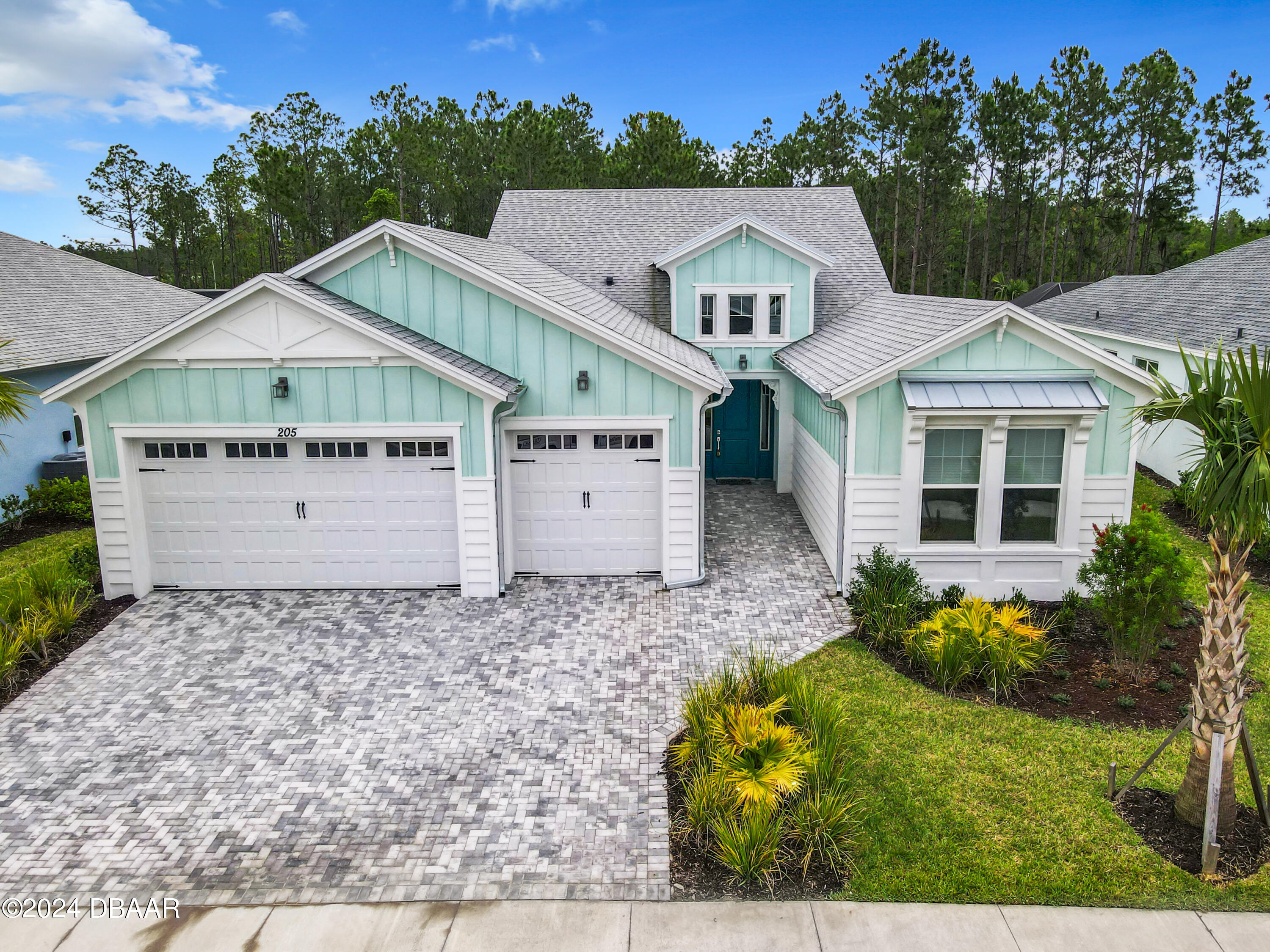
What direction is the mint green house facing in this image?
toward the camera

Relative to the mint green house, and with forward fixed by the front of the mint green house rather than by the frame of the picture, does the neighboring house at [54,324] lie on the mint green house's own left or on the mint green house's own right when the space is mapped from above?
on the mint green house's own right

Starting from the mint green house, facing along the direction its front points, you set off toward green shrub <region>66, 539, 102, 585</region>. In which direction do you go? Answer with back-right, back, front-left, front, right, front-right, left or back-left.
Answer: right

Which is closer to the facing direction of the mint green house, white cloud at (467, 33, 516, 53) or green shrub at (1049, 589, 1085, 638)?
the green shrub

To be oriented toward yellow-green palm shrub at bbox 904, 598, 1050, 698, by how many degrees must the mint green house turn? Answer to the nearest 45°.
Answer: approximately 45° to its left

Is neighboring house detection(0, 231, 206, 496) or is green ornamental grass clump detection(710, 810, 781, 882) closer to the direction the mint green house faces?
the green ornamental grass clump

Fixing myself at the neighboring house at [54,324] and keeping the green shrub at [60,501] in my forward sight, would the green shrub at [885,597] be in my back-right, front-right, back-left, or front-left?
front-left

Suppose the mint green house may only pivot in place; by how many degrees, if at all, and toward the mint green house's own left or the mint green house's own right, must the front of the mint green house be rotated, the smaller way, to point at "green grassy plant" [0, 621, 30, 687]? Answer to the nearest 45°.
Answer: approximately 90° to the mint green house's own right

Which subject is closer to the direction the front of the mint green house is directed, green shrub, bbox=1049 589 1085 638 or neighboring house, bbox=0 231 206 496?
the green shrub

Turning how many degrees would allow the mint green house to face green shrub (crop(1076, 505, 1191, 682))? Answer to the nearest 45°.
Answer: approximately 90° to its left

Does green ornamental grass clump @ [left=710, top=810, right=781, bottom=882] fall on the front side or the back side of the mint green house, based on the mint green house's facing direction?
on the front side

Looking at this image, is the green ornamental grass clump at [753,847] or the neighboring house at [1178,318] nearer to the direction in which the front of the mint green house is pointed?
the green ornamental grass clump

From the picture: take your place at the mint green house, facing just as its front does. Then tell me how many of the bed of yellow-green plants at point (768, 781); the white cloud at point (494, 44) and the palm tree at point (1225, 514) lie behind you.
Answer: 1
